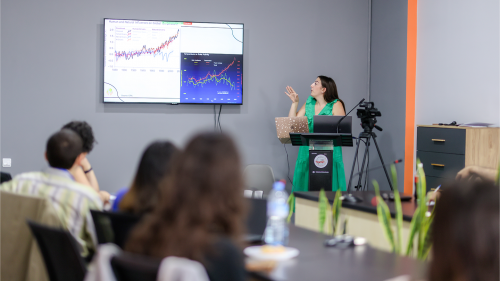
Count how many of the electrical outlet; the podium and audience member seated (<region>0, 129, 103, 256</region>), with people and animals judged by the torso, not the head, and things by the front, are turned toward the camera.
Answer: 2

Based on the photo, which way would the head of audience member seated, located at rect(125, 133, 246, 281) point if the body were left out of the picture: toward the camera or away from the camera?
away from the camera

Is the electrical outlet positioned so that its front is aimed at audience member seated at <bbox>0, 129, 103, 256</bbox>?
yes

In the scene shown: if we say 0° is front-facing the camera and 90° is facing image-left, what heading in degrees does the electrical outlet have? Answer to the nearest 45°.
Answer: approximately 0°

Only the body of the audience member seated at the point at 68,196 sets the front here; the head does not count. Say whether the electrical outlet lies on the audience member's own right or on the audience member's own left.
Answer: on the audience member's own left

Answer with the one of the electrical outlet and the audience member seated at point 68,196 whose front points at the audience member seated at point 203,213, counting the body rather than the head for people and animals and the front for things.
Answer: the electrical outlet

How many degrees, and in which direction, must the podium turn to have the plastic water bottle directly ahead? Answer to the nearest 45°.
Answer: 0° — it already faces it

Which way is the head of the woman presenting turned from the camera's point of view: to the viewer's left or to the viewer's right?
to the viewer's left

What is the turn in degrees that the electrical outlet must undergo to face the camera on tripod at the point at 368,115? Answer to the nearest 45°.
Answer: approximately 45° to its left

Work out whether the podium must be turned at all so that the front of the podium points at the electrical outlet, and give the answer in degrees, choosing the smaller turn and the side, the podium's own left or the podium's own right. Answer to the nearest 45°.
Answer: approximately 90° to the podium's own right

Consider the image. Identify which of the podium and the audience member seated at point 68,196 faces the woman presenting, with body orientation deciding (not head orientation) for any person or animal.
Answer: the audience member seated
